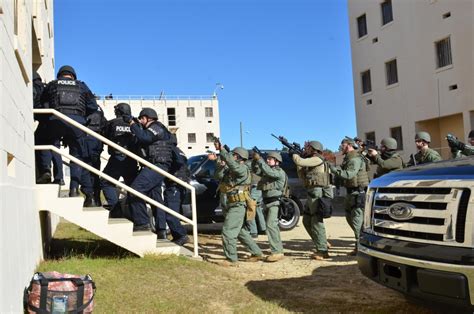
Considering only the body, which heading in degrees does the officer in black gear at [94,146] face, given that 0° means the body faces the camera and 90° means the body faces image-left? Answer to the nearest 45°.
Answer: approximately 135°

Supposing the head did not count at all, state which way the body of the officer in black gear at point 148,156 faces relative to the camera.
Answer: to the viewer's left

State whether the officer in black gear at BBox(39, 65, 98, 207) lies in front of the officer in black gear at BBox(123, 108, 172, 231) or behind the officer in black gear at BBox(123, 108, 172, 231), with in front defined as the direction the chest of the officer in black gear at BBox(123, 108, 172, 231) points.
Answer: in front

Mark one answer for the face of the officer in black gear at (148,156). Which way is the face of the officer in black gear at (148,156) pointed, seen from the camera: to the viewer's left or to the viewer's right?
to the viewer's left

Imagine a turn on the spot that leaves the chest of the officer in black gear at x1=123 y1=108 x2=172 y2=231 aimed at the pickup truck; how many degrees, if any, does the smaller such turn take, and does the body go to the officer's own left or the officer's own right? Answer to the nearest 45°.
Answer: approximately 135° to the officer's own left

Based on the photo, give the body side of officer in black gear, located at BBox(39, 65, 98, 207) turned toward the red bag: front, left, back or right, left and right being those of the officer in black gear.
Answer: back

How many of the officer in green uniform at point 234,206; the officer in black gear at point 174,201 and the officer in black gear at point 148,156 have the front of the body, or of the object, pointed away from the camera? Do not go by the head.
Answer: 0

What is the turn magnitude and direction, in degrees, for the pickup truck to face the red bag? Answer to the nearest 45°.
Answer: approximately 45° to its right

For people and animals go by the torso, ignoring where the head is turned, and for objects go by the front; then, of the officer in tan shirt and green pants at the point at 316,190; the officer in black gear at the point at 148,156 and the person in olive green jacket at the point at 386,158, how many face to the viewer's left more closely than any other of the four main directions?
3

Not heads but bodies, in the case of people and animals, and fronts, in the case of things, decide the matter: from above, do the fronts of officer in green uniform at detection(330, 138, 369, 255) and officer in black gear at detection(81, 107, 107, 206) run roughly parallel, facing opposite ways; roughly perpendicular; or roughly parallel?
roughly parallel

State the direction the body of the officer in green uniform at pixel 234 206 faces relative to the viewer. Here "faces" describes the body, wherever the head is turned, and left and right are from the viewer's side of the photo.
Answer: facing to the left of the viewer

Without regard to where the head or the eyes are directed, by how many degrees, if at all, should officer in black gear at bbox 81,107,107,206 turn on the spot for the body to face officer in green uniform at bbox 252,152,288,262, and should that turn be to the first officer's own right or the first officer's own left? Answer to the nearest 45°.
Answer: approximately 135° to the first officer's own right

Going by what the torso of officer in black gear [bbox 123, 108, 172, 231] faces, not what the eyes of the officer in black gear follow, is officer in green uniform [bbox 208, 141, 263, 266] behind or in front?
behind

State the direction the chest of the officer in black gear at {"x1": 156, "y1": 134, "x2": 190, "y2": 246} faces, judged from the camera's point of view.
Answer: to the viewer's left

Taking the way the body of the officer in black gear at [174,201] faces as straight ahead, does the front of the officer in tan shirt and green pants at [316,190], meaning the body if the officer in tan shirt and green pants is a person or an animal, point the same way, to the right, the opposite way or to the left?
the same way

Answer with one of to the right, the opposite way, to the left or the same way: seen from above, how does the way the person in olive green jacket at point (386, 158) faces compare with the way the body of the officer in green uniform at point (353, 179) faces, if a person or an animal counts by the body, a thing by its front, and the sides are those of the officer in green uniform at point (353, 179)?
the same way

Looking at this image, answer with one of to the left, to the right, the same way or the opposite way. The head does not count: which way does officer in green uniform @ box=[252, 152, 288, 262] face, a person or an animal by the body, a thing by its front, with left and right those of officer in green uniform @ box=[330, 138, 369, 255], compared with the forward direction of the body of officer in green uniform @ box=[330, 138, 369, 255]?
the same way

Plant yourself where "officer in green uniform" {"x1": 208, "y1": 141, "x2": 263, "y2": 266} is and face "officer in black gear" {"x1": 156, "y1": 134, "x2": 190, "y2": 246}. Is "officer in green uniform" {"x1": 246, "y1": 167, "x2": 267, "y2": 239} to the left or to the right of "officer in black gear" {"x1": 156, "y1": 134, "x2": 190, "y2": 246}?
right

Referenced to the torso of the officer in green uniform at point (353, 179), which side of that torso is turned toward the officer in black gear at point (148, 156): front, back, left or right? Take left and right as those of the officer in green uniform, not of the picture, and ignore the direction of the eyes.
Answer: front

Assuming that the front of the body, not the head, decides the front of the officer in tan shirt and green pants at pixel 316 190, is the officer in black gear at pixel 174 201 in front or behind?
in front
